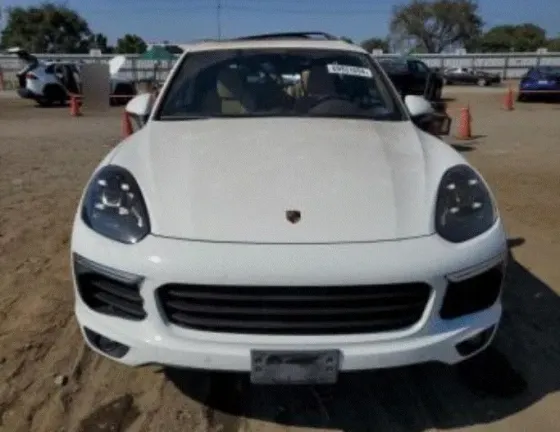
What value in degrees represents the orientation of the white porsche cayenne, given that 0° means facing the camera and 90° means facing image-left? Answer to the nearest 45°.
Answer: approximately 0°

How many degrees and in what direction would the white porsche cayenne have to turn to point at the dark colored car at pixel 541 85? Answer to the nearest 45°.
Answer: approximately 135° to its left

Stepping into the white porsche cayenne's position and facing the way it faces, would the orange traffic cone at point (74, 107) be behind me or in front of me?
behind

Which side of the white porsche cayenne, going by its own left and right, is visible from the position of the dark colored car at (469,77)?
back

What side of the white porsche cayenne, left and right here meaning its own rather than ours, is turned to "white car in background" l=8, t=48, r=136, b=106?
back

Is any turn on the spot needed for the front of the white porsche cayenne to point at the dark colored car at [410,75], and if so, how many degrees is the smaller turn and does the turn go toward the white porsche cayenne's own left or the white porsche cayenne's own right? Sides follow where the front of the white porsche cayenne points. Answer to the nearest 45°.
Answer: approximately 180°
